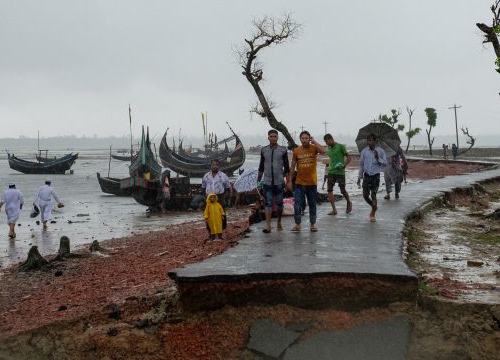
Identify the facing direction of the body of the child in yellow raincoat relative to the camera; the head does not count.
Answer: toward the camera

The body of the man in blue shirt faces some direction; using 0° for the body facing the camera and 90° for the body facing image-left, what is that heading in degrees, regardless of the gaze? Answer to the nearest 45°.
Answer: approximately 0°

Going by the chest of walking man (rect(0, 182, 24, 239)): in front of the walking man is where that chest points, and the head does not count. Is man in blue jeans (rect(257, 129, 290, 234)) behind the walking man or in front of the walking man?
behind

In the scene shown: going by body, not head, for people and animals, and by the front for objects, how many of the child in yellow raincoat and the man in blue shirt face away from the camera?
0

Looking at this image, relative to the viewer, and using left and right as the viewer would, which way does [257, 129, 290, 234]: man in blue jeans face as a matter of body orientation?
facing the viewer

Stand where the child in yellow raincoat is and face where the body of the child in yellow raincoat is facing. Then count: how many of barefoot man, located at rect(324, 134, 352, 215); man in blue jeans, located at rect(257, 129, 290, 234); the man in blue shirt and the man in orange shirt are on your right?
0

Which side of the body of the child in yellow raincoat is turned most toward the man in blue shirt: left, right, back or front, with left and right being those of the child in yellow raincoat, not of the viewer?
left

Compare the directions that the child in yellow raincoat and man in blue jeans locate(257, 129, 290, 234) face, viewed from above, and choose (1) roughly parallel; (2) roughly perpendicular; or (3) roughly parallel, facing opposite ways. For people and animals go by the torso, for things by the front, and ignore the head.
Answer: roughly parallel

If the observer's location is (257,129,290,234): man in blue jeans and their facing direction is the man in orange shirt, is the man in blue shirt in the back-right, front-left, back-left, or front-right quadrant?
front-left

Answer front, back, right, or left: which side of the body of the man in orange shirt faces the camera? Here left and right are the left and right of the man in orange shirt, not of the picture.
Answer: front

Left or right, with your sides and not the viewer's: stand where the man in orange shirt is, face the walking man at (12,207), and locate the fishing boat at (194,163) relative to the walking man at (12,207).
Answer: right
